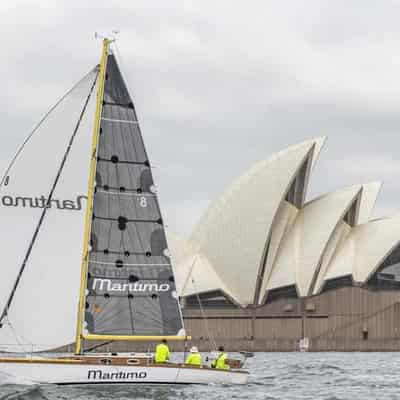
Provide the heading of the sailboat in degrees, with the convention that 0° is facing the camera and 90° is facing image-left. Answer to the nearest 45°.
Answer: approximately 90°
